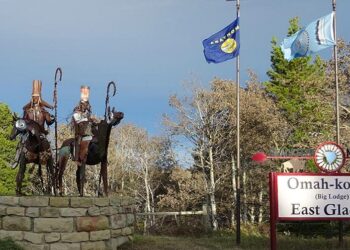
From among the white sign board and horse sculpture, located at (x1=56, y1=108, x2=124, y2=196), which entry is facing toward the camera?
the white sign board

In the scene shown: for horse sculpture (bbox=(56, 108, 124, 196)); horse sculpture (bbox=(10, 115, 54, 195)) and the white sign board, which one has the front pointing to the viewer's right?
horse sculpture (bbox=(56, 108, 124, 196))

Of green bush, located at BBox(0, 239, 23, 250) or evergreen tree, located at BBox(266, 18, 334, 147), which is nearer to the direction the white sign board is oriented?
the green bush

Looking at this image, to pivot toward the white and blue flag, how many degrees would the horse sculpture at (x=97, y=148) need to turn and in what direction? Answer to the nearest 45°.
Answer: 0° — it already faces it

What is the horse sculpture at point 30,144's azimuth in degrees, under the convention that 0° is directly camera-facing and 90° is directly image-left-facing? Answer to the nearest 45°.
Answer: approximately 45°

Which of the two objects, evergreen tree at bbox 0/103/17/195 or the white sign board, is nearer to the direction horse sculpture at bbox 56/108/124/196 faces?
the white sign board

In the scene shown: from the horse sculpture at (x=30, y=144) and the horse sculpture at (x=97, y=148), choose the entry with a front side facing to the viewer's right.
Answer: the horse sculpture at (x=97, y=148)

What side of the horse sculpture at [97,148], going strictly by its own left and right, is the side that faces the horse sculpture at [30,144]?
back

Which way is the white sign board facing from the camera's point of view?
toward the camera

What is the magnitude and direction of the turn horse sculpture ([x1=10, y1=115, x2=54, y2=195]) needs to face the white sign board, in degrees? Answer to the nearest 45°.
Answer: approximately 135° to its left

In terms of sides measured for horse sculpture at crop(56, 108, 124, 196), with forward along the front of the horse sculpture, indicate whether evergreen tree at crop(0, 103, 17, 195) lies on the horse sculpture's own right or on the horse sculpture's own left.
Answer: on the horse sculpture's own left

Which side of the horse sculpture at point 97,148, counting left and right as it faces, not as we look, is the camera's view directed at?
right

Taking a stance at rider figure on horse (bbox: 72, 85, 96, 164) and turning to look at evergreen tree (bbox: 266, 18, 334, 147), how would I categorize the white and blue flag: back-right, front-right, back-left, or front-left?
front-right

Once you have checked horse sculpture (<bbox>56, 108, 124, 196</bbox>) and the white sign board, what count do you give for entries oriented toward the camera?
1
